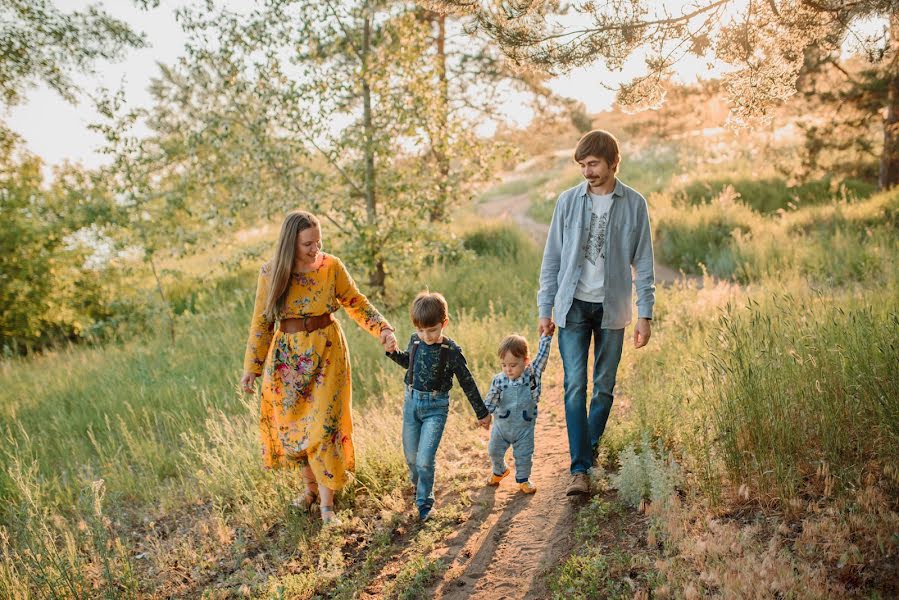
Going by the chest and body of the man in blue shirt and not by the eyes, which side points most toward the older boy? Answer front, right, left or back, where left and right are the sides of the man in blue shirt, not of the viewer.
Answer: right

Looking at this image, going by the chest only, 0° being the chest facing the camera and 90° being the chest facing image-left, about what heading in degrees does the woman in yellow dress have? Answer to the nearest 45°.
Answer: approximately 0°

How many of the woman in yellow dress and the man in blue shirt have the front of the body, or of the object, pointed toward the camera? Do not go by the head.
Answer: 2

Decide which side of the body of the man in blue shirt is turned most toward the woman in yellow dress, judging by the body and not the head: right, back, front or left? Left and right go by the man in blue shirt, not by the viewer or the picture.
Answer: right

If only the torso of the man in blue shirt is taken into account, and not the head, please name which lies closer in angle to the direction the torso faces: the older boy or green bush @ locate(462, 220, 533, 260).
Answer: the older boy

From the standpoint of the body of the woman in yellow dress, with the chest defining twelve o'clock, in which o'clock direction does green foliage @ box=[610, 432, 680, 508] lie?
The green foliage is roughly at 10 o'clock from the woman in yellow dress.
